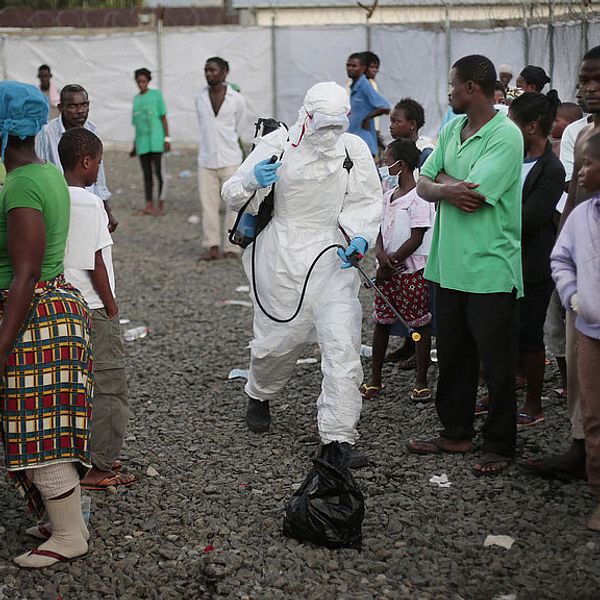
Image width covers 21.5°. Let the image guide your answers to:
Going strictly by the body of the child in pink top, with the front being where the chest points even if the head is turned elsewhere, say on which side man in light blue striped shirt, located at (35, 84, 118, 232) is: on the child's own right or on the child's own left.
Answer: on the child's own right

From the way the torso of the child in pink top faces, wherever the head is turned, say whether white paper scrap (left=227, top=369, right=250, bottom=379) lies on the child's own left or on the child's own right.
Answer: on the child's own right

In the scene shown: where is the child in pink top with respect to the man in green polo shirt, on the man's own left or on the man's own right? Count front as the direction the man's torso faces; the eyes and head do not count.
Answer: on the man's own right

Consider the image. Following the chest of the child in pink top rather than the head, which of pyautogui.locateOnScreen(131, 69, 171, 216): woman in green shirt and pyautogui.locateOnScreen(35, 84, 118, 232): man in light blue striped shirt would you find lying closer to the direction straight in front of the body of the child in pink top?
the man in light blue striped shirt

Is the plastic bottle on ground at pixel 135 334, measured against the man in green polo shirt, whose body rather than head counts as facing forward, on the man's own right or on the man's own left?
on the man's own right
